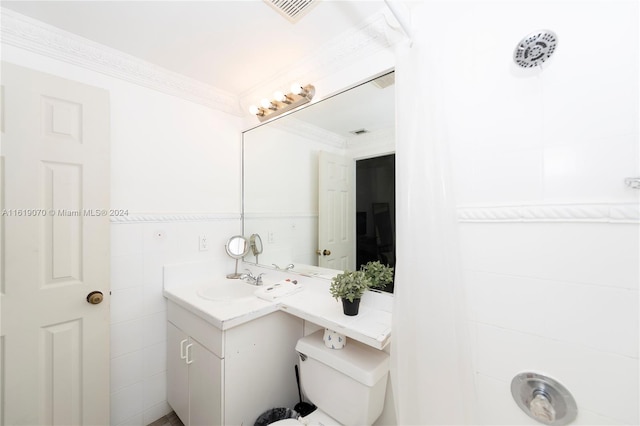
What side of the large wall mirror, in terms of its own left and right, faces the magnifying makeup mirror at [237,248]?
right

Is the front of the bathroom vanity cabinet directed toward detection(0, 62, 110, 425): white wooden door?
yes

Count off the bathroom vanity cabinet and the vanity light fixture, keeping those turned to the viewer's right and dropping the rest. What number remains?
0

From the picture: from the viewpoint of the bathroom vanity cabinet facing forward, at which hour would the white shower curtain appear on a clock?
The white shower curtain is roughly at 9 o'clock from the bathroom vanity cabinet.

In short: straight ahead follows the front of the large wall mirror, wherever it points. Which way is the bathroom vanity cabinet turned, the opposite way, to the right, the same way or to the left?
the same way

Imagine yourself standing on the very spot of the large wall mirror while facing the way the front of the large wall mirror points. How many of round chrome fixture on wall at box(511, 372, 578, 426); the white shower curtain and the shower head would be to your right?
0

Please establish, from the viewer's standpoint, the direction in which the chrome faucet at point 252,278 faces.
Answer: facing the viewer and to the left of the viewer

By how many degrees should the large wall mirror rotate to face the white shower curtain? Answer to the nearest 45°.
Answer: approximately 90° to its left

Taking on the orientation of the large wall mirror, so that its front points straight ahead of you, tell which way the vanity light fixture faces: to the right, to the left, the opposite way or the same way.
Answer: the same way

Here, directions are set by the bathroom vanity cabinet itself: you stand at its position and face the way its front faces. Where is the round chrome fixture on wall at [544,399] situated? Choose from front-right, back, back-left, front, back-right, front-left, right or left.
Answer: left

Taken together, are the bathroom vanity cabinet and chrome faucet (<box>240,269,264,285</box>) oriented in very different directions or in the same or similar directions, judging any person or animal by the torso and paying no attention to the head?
same or similar directions

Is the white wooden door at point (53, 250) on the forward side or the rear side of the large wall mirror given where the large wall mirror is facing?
on the forward side

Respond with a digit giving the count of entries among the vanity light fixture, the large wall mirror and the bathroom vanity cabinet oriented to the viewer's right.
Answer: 0
